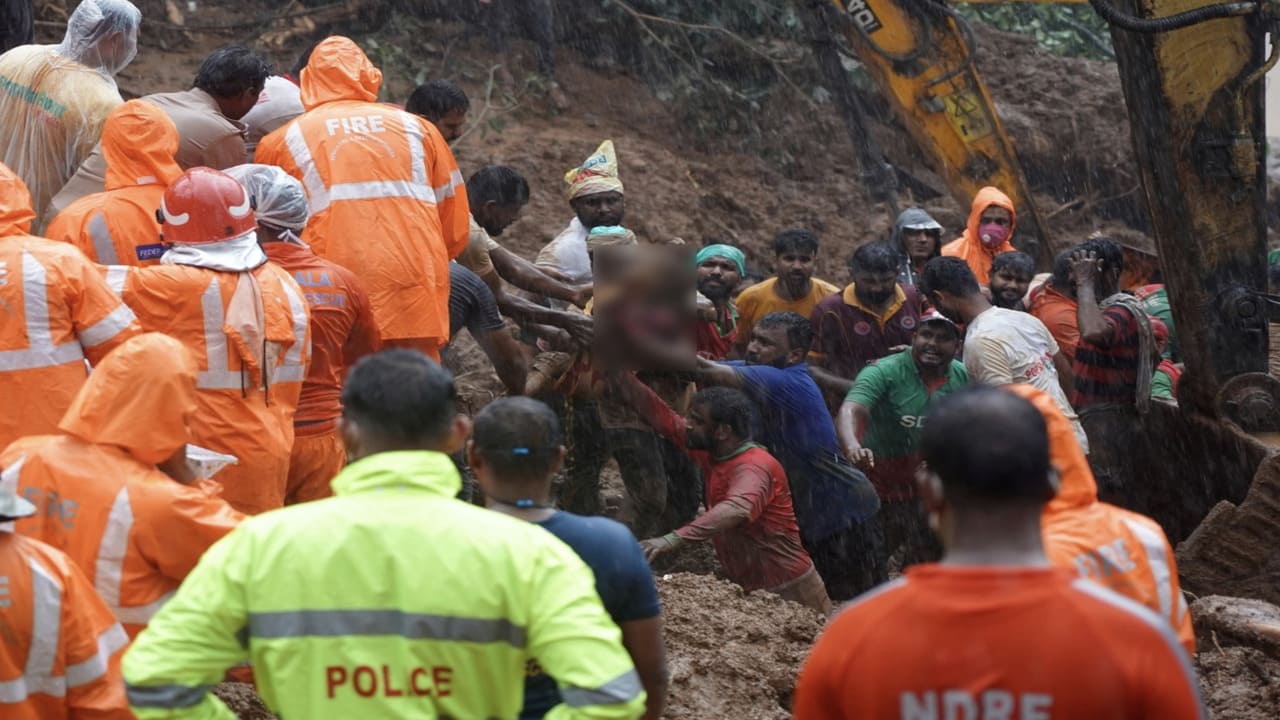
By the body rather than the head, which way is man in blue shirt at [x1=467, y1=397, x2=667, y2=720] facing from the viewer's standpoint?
away from the camera

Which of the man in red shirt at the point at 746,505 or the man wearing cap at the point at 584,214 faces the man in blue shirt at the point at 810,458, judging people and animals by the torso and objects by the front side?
the man wearing cap

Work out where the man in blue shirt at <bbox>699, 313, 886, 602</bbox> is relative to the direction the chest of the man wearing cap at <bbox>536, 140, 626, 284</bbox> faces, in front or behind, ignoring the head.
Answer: in front

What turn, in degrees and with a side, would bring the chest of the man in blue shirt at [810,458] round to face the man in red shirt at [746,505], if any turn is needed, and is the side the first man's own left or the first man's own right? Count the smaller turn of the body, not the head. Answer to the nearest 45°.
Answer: approximately 45° to the first man's own left

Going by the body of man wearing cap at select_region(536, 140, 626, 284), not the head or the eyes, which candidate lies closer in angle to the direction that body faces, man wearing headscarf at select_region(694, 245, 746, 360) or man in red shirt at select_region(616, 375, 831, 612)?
the man in red shirt

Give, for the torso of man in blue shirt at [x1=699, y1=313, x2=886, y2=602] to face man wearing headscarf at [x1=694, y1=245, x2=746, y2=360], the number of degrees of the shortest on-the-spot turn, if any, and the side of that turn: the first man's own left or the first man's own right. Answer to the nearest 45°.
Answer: approximately 90° to the first man's own right

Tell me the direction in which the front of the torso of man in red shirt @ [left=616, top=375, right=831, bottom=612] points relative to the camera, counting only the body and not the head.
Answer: to the viewer's left

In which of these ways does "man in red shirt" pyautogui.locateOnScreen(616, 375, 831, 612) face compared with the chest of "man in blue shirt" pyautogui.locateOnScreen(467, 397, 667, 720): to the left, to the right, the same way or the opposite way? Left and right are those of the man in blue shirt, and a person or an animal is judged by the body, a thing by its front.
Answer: to the left

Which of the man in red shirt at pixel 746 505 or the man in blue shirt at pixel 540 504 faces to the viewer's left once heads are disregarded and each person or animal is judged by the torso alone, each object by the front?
the man in red shirt

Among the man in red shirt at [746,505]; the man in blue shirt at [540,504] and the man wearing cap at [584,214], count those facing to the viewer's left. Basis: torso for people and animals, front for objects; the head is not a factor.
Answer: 1

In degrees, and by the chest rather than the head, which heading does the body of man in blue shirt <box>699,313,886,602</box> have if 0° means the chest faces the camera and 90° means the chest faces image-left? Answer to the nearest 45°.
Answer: approximately 90°
